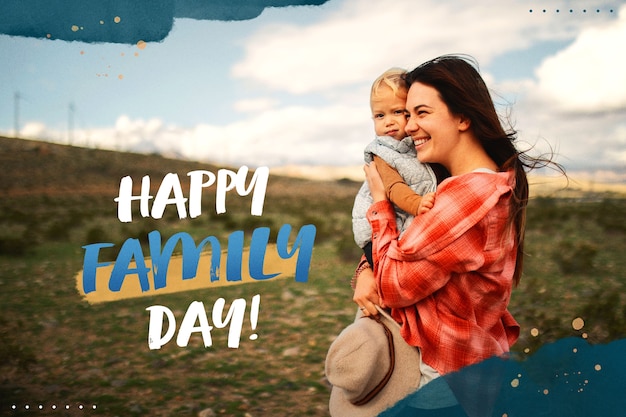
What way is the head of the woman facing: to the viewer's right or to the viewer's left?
to the viewer's left

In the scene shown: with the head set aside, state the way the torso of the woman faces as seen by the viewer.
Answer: to the viewer's left
